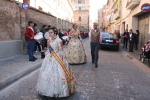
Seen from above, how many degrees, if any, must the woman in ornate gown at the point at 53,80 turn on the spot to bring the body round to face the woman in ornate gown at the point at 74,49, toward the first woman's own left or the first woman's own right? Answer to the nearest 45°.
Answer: approximately 135° to the first woman's own right

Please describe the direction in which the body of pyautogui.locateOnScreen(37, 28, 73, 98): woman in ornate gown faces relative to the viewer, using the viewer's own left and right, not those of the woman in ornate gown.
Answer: facing the viewer and to the left of the viewer

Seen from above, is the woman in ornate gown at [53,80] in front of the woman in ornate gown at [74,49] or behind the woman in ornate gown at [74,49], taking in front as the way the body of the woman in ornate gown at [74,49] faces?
in front

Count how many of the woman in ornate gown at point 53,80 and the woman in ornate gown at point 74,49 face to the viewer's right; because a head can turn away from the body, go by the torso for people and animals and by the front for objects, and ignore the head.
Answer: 0

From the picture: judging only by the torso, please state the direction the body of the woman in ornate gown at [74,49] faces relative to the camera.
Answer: toward the camera
